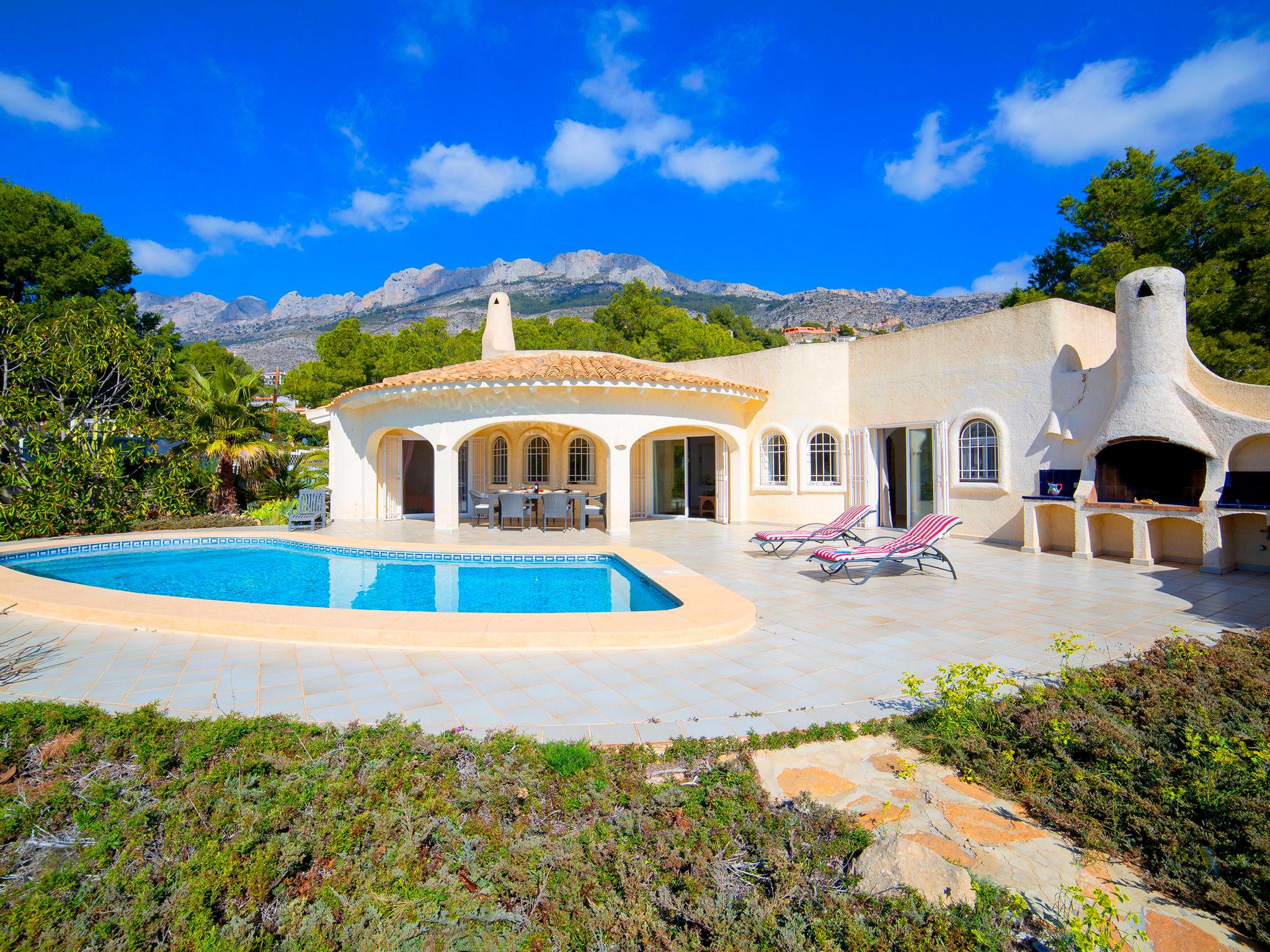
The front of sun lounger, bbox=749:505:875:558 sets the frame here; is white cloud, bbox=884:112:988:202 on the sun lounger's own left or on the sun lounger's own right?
on the sun lounger's own right

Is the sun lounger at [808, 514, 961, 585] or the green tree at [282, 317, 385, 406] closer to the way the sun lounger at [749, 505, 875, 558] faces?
the green tree

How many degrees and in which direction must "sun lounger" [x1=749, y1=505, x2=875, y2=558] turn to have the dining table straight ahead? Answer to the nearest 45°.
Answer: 0° — it already faces it

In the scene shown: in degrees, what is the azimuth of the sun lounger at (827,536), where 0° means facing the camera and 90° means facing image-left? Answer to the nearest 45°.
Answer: approximately 90°

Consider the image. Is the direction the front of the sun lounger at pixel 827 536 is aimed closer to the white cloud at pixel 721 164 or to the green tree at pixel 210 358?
the green tree

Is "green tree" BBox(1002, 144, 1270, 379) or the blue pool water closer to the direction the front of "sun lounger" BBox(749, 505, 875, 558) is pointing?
the blue pool water

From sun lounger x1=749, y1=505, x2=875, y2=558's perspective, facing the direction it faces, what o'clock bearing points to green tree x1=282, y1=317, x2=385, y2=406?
The green tree is roughly at 1 o'clock from the sun lounger.

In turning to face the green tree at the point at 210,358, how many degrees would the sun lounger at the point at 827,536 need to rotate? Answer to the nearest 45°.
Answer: approximately 45° to its right

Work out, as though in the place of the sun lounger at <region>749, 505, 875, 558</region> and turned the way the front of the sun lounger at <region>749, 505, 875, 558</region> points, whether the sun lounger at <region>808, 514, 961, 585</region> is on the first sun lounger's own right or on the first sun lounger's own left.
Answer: on the first sun lounger's own left

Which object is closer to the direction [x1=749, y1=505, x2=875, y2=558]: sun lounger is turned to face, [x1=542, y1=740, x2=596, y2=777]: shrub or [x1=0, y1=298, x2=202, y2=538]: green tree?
the green tree
